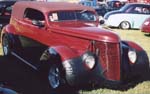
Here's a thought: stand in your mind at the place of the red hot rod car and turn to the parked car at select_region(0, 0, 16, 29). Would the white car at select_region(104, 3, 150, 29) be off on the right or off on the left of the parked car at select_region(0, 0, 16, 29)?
right

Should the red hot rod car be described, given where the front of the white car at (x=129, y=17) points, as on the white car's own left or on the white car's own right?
on the white car's own right

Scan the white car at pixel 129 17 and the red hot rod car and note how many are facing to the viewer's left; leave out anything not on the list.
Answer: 0

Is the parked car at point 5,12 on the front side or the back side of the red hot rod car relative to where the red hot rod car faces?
on the back side

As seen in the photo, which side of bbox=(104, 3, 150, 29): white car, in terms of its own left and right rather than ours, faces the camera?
right

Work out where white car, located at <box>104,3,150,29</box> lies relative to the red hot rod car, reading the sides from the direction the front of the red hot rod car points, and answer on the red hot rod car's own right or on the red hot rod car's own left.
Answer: on the red hot rod car's own left
